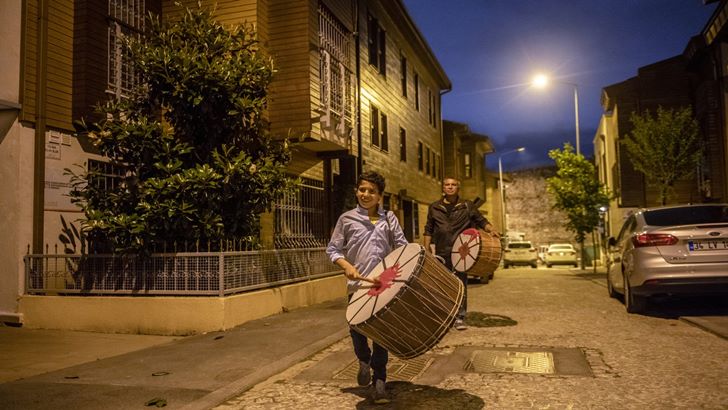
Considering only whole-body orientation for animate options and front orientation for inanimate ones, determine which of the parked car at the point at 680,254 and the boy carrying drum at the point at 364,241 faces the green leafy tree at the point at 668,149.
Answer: the parked car

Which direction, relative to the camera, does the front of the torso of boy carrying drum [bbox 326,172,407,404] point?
toward the camera

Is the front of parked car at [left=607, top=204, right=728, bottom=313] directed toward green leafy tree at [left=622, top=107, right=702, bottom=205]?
yes

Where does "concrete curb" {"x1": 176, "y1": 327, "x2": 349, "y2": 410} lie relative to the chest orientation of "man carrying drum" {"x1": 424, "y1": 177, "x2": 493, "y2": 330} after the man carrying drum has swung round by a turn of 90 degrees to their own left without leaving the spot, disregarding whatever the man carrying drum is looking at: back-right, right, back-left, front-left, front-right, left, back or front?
back-right

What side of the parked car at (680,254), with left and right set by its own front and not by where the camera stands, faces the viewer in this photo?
back

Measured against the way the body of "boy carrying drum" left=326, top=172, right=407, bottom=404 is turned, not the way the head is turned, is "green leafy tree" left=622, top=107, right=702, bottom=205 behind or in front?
behind

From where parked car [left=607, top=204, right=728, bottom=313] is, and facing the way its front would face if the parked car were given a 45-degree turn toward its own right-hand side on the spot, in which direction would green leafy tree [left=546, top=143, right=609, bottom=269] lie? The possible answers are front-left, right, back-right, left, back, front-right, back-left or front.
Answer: front-left

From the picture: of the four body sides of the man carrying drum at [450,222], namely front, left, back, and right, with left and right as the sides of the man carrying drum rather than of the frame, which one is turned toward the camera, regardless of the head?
front

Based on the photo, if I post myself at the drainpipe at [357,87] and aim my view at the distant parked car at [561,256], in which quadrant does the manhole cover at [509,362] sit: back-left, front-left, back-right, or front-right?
back-right

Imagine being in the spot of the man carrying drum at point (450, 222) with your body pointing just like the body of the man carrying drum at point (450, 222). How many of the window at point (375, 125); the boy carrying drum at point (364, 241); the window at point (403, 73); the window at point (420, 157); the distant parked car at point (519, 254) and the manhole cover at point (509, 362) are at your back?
4

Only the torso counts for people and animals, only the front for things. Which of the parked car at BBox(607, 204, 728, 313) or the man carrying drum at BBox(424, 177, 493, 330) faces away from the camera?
the parked car

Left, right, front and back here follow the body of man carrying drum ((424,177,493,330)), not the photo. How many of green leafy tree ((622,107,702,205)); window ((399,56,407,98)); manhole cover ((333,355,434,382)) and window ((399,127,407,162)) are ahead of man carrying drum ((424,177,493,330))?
1

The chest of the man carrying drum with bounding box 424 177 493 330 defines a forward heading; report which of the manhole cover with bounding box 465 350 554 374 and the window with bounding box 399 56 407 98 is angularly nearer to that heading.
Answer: the manhole cover
